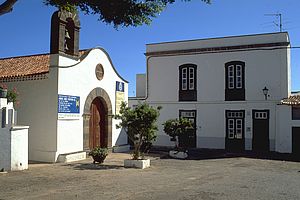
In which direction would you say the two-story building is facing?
toward the camera

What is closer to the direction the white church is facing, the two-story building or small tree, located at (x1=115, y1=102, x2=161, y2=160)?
the small tree

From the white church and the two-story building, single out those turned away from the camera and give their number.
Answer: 0

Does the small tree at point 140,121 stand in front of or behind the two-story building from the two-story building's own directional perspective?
in front

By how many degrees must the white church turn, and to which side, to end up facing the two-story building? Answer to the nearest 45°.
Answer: approximately 90° to its left

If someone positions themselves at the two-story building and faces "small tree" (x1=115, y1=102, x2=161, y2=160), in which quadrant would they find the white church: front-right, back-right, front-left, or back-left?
front-right

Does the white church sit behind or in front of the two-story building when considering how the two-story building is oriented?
in front

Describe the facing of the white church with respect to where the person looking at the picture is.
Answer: facing the viewer and to the right of the viewer
